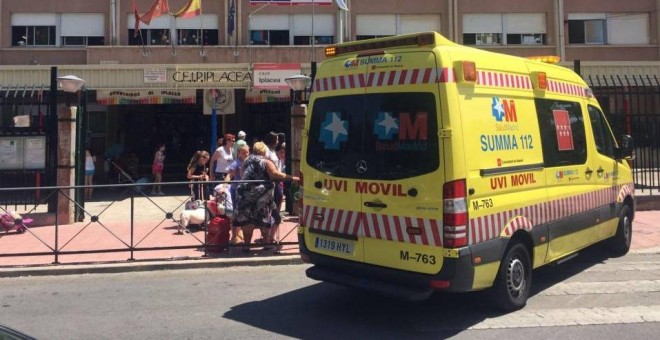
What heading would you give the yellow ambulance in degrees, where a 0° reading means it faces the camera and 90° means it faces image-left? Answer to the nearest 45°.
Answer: approximately 225°

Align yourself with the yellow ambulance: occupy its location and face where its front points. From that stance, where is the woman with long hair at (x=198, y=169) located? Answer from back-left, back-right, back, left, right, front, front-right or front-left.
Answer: left

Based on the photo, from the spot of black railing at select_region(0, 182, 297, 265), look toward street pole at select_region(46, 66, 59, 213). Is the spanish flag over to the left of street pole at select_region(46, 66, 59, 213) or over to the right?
right

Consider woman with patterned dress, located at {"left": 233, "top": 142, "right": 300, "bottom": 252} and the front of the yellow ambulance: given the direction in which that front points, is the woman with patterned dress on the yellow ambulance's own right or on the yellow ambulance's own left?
on the yellow ambulance's own left

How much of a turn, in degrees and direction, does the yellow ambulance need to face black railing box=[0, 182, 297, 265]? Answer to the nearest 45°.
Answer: approximately 90° to its left

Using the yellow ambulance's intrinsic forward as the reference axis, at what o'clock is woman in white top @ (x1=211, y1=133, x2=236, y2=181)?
The woman in white top is roughly at 9 o'clock from the yellow ambulance.

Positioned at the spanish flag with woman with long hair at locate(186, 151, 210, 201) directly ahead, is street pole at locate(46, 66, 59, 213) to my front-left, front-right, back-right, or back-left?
front-right

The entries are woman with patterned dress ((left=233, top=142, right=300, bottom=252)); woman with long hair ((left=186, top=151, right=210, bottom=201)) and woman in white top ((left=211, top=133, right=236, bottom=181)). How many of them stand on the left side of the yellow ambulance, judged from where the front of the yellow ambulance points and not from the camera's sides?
3

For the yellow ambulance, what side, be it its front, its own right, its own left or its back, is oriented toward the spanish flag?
left
